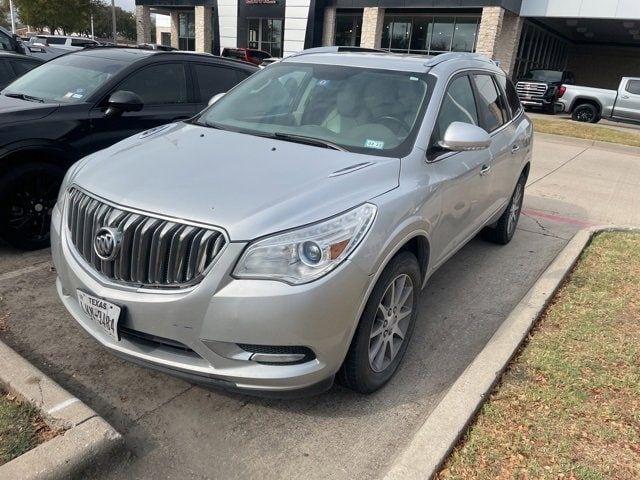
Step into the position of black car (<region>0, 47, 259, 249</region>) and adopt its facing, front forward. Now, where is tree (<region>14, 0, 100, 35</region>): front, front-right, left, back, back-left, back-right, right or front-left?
back-right

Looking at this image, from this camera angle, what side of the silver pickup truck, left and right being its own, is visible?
right

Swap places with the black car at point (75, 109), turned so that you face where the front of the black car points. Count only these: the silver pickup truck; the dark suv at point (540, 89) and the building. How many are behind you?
3

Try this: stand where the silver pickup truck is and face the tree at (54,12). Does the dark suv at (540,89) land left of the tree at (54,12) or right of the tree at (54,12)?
right

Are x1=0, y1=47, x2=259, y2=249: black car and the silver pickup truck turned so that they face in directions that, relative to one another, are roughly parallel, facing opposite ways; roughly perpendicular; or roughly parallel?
roughly perpendicular

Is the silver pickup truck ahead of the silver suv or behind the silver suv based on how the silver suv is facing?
behind

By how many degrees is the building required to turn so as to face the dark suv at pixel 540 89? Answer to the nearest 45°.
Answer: approximately 45° to its left

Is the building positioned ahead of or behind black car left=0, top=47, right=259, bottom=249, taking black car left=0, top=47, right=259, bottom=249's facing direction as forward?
behind

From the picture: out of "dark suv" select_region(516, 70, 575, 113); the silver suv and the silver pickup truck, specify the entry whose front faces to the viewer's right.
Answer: the silver pickup truck

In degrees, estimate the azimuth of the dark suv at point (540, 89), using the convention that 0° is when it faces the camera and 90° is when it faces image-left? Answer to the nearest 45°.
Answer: approximately 45°

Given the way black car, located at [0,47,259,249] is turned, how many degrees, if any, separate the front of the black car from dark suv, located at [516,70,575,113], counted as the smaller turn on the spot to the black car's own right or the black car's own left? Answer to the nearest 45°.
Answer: approximately 180°
